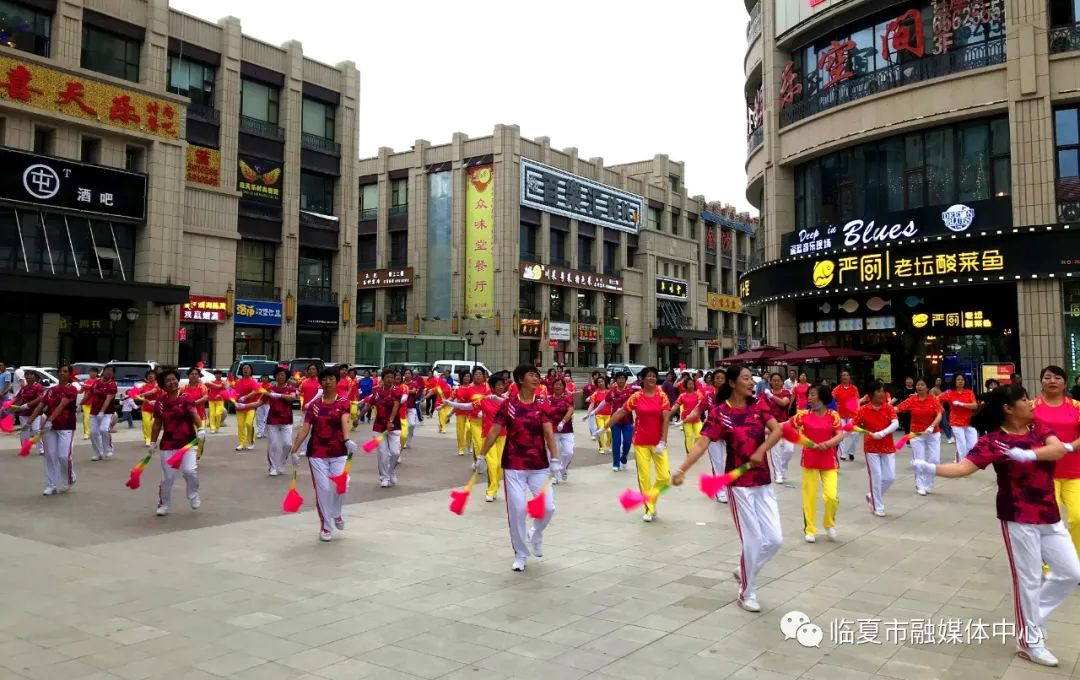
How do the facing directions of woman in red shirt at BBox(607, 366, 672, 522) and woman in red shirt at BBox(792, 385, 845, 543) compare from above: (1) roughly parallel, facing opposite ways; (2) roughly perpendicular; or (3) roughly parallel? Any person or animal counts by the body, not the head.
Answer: roughly parallel

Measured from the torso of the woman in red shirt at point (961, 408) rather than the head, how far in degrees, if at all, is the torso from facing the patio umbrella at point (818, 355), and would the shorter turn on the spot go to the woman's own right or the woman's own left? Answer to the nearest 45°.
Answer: approximately 135° to the woman's own right

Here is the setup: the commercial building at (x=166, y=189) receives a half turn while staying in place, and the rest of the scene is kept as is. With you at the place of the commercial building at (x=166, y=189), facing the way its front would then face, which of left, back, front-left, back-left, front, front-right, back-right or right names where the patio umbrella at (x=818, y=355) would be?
back

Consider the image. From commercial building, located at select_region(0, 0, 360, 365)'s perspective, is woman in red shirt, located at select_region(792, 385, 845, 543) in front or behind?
in front

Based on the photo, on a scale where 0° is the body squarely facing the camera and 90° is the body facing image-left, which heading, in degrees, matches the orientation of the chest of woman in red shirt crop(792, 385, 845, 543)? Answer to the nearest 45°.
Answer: approximately 0°

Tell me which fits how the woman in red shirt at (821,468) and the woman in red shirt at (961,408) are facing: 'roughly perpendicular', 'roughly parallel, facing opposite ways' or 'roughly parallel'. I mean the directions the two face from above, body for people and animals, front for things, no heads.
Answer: roughly parallel

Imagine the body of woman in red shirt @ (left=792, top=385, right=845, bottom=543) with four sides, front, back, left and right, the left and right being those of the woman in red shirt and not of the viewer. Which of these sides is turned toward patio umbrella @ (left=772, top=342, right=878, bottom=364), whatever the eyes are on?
back

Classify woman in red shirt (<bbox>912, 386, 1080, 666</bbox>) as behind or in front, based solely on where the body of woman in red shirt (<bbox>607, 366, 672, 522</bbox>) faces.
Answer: in front

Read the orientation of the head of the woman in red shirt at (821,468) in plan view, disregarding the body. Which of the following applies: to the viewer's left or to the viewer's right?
to the viewer's left

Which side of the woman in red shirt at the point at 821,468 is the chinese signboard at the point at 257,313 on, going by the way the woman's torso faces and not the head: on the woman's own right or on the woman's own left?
on the woman's own right

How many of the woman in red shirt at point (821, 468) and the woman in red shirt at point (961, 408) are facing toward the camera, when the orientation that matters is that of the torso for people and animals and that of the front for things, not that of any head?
2

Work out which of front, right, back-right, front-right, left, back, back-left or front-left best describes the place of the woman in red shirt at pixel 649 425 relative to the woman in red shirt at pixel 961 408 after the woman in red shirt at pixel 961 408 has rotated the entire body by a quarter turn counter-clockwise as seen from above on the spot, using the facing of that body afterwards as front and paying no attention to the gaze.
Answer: back-right

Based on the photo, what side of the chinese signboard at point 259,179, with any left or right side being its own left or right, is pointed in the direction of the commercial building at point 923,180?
front

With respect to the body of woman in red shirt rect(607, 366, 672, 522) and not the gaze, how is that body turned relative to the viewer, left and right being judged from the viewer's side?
facing the viewer

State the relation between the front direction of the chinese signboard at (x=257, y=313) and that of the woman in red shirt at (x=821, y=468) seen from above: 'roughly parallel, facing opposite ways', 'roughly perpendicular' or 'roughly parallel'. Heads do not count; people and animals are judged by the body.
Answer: roughly perpendicular
